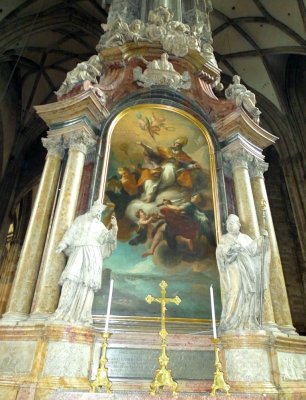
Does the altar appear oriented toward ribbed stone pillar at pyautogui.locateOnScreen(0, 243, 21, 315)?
no

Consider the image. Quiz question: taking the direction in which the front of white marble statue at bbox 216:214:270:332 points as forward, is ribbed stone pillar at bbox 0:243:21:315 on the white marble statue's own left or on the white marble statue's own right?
on the white marble statue's own right

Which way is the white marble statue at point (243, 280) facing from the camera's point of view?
toward the camera

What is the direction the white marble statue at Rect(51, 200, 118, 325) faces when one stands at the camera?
facing the viewer and to the right of the viewer

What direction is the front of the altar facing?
toward the camera

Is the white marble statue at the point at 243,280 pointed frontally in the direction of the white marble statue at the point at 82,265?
no

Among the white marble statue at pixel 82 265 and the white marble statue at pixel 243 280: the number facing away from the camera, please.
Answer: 0

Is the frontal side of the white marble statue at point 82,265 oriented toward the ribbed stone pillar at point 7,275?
no

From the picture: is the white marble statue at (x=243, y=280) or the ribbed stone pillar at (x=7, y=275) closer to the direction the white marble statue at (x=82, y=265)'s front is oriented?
the white marble statue

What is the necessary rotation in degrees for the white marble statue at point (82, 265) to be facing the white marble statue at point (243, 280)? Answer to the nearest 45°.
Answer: approximately 45° to its left
